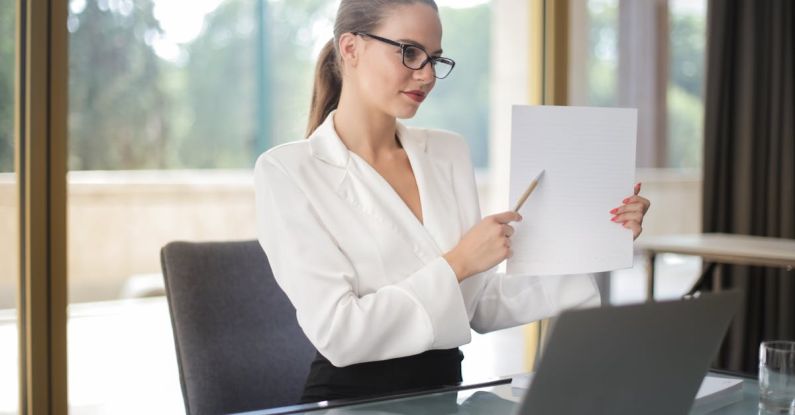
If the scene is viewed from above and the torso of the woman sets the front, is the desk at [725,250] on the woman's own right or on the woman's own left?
on the woman's own left

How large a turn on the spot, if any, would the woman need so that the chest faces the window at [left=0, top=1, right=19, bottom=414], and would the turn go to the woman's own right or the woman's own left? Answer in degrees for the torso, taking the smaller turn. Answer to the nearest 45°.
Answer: approximately 180°

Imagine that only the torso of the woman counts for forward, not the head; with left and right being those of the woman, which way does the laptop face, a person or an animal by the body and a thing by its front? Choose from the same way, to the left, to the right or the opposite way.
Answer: the opposite way

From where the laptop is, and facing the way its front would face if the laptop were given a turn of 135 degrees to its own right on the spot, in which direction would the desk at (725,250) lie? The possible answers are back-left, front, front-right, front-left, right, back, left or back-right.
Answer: left

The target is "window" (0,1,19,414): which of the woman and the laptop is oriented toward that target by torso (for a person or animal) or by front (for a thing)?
the laptop

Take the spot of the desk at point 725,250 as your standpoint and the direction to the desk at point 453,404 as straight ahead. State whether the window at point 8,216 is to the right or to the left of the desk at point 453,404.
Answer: right

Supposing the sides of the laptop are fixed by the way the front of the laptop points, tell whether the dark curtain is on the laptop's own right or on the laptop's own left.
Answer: on the laptop's own right

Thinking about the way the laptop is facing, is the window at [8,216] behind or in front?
in front

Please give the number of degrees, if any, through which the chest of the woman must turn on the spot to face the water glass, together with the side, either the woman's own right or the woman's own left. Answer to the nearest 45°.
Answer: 0° — they already face it

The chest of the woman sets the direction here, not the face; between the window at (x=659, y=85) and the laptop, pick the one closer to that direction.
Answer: the laptop

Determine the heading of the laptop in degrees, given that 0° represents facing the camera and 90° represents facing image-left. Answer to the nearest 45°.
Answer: approximately 135°

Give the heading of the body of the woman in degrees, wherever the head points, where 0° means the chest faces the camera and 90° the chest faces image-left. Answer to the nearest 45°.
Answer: approximately 315°
